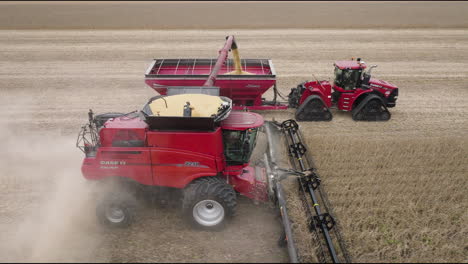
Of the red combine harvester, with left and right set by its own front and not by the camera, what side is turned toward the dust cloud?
back

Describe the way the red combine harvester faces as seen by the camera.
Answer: facing to the right of the viewer

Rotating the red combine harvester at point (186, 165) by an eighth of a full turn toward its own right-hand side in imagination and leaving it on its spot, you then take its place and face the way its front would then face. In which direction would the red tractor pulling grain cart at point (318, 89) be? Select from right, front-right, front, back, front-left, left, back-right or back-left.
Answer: left

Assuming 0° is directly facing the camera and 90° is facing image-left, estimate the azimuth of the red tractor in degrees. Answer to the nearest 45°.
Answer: approximately 270°

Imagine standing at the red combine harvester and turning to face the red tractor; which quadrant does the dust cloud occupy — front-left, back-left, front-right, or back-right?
back-left

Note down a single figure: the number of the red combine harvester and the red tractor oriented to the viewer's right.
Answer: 2

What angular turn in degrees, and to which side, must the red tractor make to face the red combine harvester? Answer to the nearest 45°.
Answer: approximately 135° to its right
